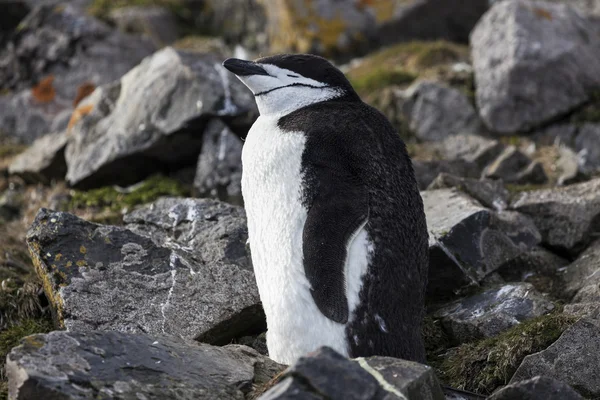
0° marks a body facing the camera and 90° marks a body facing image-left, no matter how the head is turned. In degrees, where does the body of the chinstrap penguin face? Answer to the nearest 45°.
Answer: approximately 90°

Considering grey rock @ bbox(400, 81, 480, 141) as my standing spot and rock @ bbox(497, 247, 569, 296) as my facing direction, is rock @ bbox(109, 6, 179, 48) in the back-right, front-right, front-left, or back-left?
back-right

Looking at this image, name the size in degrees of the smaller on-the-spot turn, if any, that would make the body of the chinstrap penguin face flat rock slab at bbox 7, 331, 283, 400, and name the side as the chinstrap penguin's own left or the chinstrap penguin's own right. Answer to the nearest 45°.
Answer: approximately 45° to the chinstrap penguin's own left

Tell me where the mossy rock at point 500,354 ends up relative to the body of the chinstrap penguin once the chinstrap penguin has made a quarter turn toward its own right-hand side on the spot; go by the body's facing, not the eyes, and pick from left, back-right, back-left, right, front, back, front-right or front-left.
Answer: right

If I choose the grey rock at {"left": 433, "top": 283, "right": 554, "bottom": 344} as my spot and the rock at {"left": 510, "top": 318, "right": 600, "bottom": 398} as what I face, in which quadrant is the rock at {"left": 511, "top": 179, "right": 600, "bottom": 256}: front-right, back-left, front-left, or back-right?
back-left

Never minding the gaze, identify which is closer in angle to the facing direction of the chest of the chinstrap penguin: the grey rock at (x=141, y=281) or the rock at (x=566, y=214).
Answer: the grey rock

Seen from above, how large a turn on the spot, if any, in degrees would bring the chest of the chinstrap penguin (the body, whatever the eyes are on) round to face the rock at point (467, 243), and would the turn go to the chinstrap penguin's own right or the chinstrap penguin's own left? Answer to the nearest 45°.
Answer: approximately 135° to the chinstrap penguin's own right

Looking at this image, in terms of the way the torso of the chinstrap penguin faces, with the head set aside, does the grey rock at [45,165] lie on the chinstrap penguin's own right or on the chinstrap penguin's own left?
on the chinstrap penguin's own right

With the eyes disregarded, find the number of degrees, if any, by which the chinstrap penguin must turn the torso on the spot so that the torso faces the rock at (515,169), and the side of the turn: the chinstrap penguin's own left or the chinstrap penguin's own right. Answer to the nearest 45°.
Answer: approximately 135° to the chinstrap penguin's own right

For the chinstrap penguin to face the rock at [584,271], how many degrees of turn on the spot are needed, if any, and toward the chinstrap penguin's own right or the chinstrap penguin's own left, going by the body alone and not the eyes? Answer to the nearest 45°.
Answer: approximately 135° to the chinstrap penguin's own right

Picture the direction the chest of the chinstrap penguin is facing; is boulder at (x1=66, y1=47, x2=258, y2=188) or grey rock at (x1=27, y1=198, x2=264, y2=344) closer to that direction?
the grey rock

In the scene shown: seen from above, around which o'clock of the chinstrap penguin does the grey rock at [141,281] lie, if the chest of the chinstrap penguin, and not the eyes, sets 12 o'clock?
The grey rock is roughly at 1 o'clock from the chinstrap penguin.

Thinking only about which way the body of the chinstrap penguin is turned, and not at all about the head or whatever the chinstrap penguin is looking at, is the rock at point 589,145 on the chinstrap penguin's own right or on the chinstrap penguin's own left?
on the chinstrap penguin's own right
